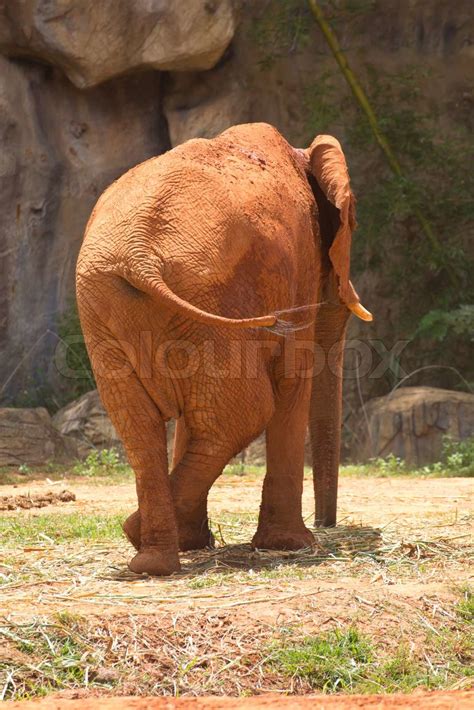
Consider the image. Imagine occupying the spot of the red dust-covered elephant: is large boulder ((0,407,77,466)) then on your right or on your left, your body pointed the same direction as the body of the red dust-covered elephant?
on your left

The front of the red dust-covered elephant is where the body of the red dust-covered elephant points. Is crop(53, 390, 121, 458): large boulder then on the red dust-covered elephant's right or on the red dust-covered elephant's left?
on the red dust-covered elephant's left

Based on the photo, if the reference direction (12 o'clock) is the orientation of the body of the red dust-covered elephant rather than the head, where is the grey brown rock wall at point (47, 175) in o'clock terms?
The grey brown rock wall is roughly at 10 o'clock from the red dust-covered elephant.

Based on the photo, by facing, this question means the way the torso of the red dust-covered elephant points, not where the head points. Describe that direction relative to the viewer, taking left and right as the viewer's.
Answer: facing away from the viewer and to the right of the viewer

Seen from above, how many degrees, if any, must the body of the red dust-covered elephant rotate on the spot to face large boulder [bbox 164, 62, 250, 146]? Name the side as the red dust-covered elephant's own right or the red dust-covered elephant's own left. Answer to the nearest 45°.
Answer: approximately 45° to the red dust-covered elephant's own left

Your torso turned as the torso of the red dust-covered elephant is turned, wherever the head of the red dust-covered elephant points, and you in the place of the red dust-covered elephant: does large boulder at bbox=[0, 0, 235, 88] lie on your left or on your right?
on your left
